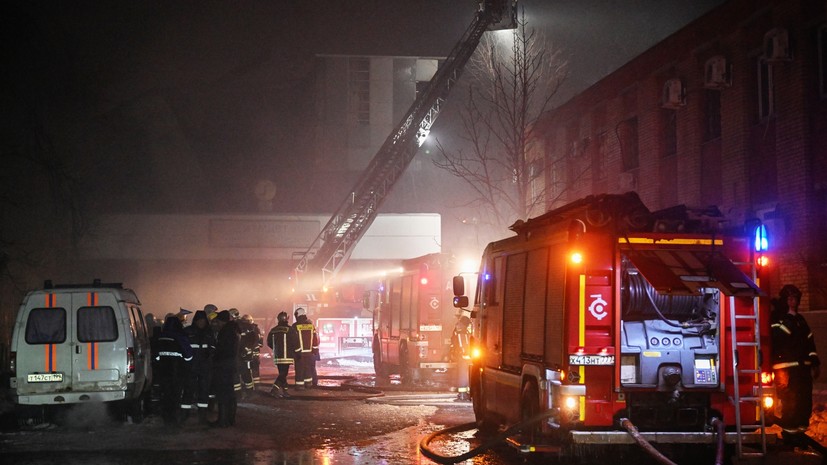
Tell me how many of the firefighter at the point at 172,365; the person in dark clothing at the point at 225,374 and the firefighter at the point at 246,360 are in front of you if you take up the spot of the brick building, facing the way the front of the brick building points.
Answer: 3

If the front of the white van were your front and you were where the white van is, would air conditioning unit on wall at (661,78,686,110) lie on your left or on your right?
on your right

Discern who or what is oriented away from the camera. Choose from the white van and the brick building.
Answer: the white van

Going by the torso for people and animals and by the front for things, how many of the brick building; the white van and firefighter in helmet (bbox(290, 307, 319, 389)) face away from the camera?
2

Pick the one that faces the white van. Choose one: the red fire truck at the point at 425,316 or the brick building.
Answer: the brick building

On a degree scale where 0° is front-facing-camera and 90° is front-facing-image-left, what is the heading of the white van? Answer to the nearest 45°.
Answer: approximately 180°

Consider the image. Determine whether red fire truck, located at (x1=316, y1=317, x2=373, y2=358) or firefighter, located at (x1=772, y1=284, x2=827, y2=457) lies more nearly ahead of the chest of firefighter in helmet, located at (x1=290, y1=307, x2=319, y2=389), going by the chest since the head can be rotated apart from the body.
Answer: the red fire truck

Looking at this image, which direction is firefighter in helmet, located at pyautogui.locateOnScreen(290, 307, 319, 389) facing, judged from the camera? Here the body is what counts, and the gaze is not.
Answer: away from the camera

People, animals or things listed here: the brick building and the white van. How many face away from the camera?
1

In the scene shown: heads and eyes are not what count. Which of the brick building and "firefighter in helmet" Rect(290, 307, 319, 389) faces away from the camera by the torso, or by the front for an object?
the firefighter in helmet
